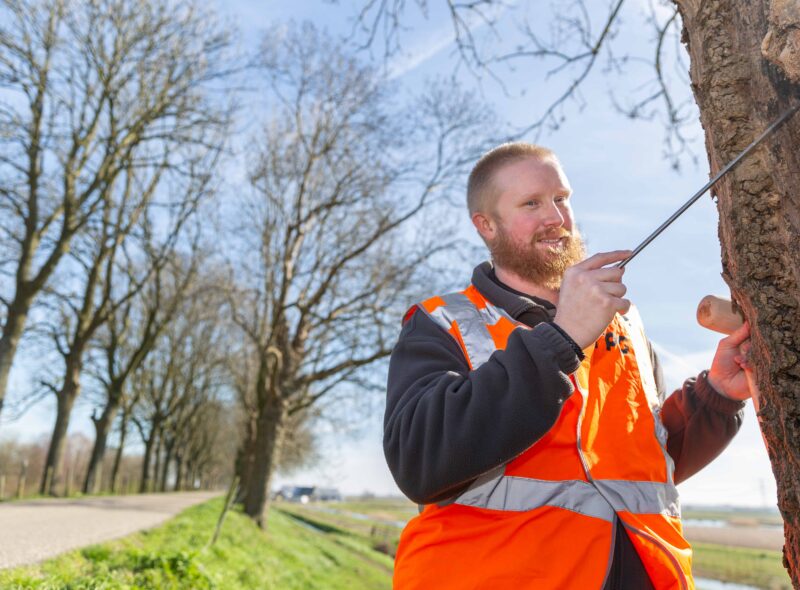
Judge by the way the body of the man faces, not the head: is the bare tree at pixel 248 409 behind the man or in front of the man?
behind

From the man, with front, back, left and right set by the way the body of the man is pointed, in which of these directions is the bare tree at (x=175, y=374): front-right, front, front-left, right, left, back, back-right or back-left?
back

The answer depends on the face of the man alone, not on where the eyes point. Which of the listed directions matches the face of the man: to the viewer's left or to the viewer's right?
to the viewer's right

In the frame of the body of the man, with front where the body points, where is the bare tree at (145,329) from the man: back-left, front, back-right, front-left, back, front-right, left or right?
back

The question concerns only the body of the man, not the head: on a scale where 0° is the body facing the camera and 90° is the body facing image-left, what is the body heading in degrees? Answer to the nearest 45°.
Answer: approximately 315°
